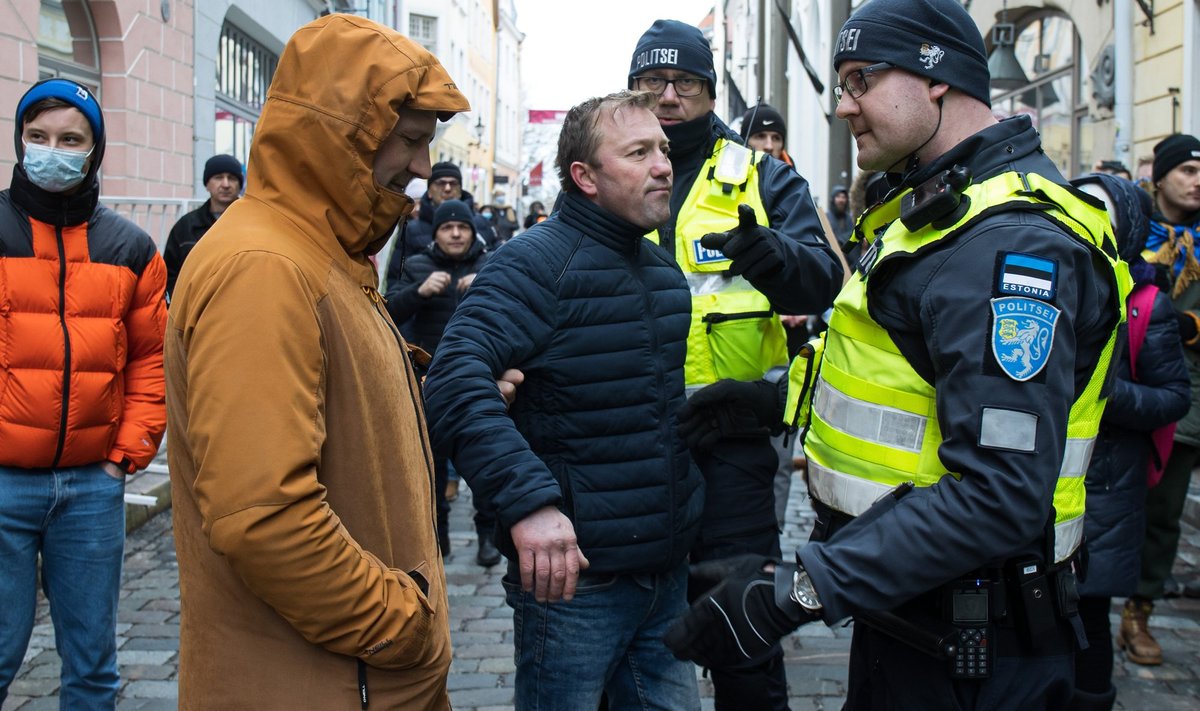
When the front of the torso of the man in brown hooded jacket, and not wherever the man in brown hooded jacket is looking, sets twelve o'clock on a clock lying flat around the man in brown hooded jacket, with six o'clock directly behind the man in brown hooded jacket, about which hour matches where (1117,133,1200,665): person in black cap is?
The person in black cap is roughly at 11 o'clock from the man in brown hooded jacket.

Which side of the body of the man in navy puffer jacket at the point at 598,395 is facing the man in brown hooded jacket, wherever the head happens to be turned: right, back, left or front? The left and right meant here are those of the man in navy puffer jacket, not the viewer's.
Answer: right

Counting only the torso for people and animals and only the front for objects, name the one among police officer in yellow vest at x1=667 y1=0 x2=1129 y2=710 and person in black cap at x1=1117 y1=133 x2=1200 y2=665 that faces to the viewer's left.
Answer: the police officer in yellow vest

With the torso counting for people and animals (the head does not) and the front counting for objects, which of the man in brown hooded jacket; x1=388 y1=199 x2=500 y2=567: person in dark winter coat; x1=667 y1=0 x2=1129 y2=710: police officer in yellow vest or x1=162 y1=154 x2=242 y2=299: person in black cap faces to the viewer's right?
the man in brown hooded jacket

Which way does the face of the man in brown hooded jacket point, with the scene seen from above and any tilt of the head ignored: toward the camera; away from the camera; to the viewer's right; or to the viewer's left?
to the viewer's right

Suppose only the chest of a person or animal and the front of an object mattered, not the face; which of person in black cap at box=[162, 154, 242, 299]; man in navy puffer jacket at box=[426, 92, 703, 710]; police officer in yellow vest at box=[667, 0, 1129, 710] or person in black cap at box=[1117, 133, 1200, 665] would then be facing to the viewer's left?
the police officer in yellow vest

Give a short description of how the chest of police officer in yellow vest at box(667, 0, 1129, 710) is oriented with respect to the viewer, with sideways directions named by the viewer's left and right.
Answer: facing to the left of the viewer

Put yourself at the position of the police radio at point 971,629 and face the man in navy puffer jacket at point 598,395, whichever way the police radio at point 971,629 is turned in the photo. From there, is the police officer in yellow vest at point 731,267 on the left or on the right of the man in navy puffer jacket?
right

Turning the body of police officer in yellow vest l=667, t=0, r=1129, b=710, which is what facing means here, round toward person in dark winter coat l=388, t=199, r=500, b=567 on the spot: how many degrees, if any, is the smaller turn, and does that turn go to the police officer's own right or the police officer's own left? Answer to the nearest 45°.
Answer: approximately 45° to the police officer's own right

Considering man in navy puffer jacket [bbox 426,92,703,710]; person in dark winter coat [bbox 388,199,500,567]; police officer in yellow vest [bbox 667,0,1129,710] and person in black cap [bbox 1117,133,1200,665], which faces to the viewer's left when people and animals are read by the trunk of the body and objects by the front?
the police officer in yellow vest

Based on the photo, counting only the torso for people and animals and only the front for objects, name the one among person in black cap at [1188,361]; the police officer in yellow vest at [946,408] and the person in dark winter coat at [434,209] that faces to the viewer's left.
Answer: the police officer in yellow vest

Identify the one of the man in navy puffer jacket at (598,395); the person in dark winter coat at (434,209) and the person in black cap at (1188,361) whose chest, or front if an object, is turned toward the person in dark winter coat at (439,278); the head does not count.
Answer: the person in dark winter coat at (434,209)

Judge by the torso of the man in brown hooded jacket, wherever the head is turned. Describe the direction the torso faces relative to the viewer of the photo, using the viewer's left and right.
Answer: facing to the right of the viewer

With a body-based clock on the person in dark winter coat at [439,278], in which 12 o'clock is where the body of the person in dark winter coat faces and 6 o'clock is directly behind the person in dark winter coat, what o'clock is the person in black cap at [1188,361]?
The person in black cap is roughly at 10 o'clock from the person in dark winter coat.
